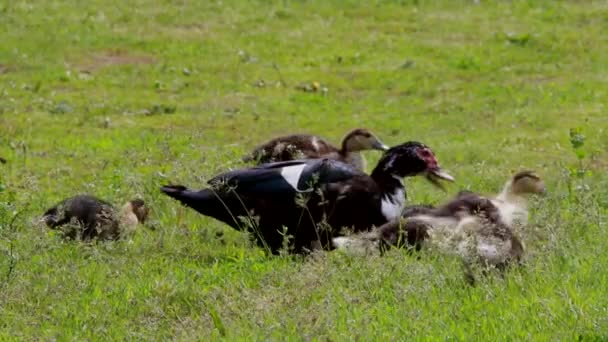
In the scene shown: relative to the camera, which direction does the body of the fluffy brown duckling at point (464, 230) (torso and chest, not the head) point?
to the viewer's right

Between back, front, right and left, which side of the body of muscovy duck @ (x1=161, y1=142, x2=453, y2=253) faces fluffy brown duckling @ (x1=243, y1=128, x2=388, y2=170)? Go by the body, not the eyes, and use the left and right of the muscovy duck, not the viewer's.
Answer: left

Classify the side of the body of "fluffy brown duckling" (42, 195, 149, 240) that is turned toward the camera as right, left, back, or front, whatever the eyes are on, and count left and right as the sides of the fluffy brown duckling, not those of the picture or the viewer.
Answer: right

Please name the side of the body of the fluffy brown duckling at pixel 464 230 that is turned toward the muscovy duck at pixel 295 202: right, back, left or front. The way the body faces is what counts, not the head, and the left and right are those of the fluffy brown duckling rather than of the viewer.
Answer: back

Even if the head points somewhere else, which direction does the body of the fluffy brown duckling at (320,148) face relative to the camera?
to the viewer's right

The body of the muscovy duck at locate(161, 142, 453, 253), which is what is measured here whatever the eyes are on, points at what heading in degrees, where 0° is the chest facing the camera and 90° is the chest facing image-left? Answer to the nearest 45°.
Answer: approximately 270°

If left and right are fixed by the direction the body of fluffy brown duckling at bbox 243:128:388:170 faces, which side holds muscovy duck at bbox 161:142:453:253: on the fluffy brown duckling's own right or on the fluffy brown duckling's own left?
on the fluffy brown duckling's own right

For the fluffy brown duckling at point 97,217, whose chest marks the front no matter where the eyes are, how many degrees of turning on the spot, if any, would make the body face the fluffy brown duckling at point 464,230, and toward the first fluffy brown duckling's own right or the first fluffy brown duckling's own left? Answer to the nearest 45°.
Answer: approximately 45° to the first fluffy brown duckling's own right
